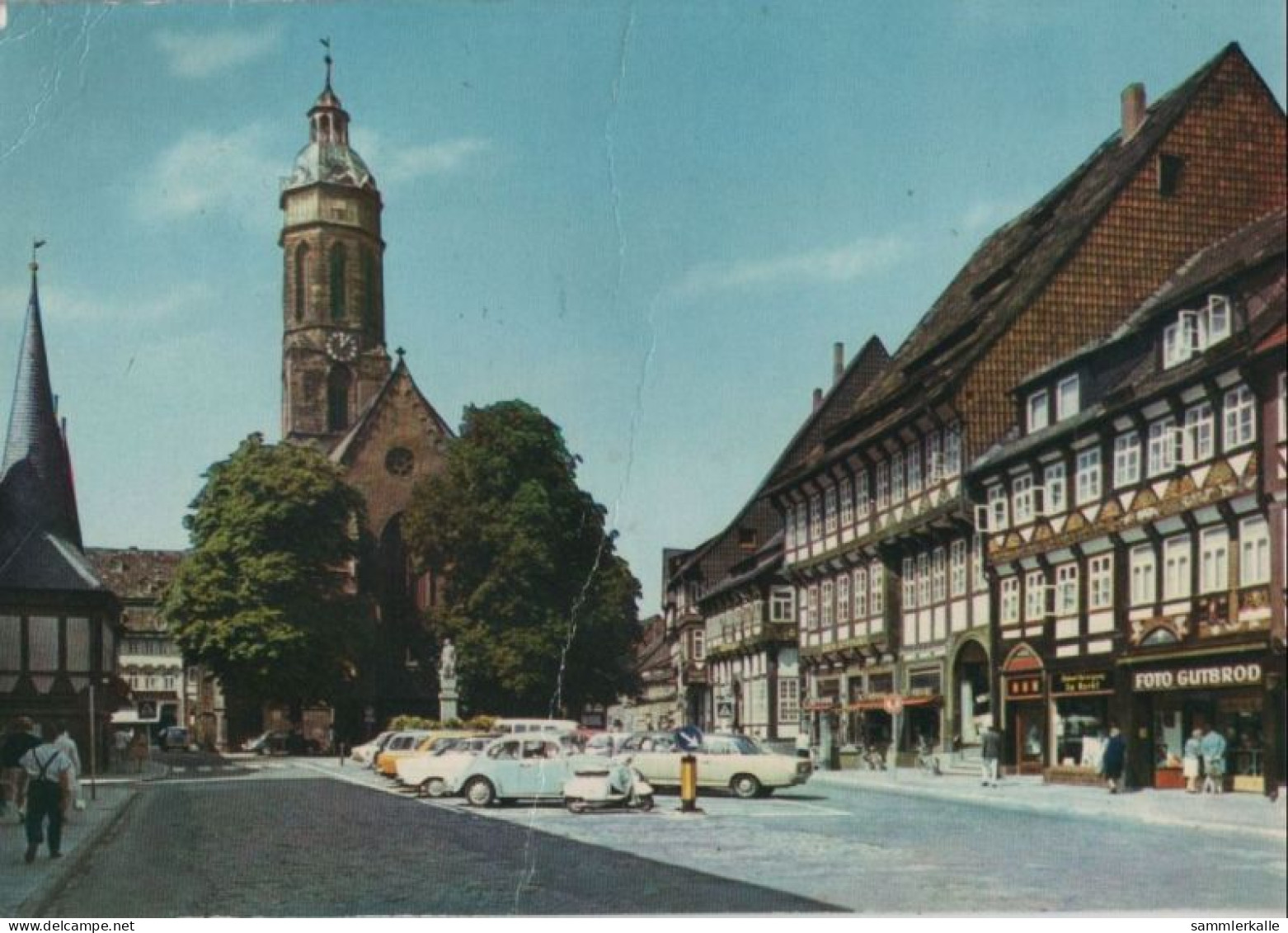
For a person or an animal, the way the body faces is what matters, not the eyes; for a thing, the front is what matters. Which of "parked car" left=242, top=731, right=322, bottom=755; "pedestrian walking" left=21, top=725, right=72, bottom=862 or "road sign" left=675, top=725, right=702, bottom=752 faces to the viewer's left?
the parked car

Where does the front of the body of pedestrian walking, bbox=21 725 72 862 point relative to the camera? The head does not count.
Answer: away from the camera

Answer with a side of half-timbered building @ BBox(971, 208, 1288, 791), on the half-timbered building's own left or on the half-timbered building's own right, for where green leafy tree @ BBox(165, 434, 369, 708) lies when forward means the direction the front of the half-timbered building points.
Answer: on the half-timbered building's own right

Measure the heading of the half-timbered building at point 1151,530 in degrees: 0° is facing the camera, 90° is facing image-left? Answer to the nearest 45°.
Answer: approximately 45°

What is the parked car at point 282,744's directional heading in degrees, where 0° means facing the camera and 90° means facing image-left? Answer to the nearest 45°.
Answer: approximately 90°
